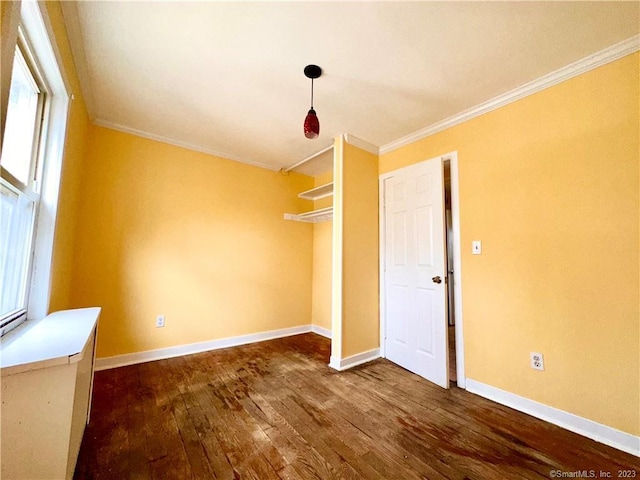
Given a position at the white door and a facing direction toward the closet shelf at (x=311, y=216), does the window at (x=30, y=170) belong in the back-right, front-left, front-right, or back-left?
front-left

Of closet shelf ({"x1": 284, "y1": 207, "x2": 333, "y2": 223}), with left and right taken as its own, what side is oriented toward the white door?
left

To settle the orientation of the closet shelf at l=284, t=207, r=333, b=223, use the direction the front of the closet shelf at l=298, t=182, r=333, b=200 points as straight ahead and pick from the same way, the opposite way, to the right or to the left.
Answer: the same way

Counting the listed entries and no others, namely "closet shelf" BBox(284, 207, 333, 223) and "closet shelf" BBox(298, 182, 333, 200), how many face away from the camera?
0

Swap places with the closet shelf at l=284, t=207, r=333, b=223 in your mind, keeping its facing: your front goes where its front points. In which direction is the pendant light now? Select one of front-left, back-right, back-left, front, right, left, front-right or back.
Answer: front-left

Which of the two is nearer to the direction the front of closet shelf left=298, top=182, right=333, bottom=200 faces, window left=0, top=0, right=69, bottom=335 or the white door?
the window

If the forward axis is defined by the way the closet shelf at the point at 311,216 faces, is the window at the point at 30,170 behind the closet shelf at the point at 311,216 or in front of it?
in front

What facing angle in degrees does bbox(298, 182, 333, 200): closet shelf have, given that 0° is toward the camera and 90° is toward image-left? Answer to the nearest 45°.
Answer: approximately 45°

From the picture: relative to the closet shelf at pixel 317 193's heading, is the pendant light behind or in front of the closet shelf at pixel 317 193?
in front

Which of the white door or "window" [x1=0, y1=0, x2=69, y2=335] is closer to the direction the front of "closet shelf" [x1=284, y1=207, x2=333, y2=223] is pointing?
the window

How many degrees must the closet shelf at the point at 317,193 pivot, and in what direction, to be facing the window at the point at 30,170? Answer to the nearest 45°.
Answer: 0° — it already faces it

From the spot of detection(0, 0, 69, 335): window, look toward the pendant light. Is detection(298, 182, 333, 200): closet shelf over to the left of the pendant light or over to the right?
left
